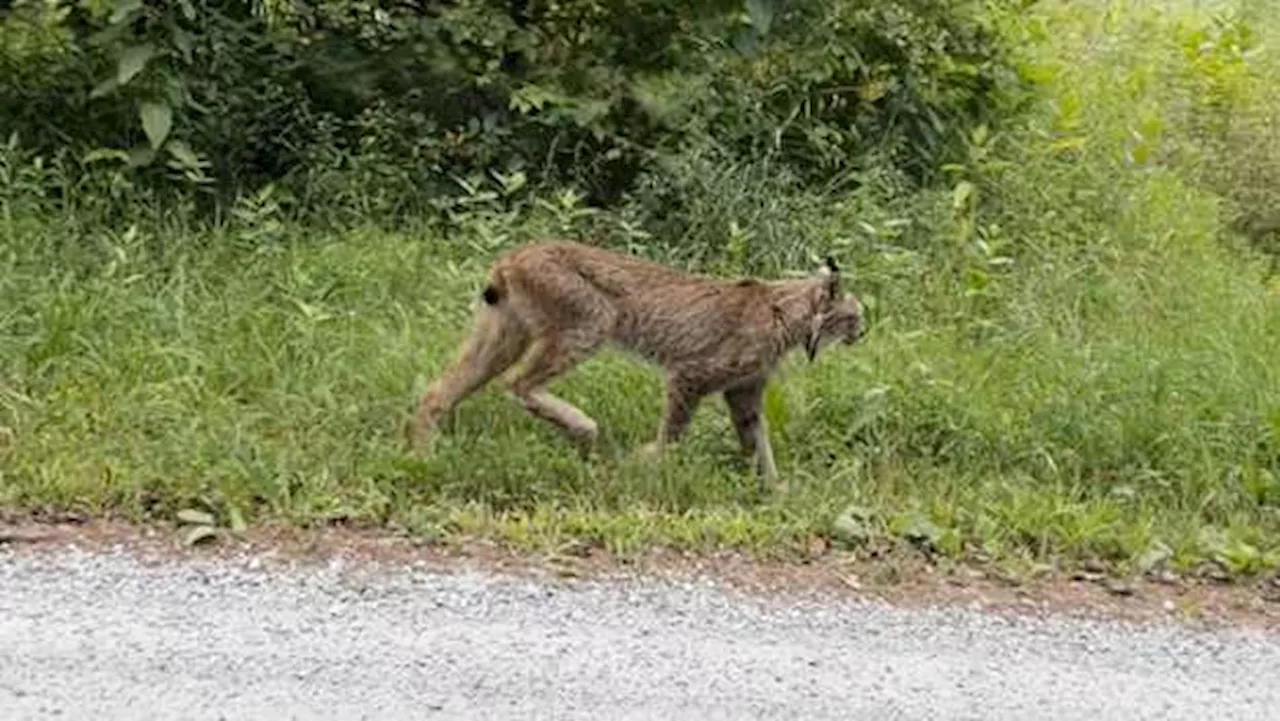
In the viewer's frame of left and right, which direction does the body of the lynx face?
facing to the right of the viewer

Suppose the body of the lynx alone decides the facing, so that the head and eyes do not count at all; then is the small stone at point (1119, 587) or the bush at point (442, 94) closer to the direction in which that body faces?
the small stone

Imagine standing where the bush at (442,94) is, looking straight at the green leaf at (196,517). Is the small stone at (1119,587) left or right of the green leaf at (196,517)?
left

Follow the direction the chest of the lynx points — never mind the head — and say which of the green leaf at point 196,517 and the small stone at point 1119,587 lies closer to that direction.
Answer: the small stone
